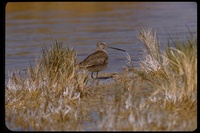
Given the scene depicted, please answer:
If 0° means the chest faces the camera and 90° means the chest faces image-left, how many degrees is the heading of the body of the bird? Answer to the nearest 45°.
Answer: approximately 270°
